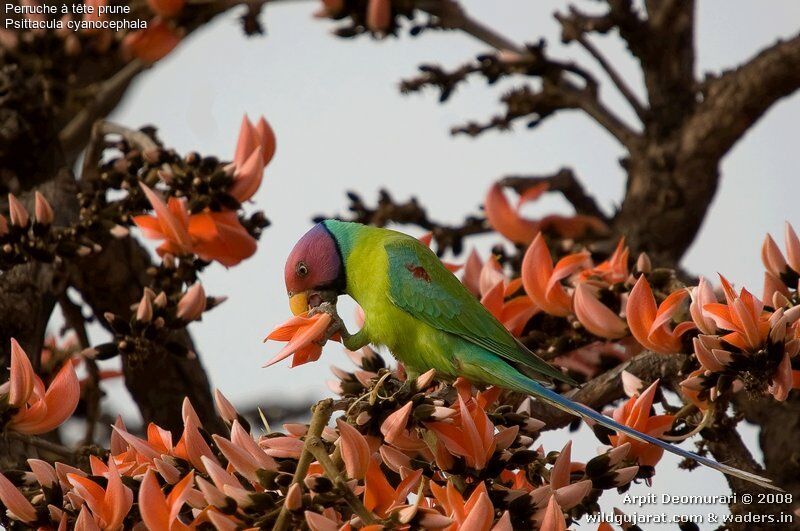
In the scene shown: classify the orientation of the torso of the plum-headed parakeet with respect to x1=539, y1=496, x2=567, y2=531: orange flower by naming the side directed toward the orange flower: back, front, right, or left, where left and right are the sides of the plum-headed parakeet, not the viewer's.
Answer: left

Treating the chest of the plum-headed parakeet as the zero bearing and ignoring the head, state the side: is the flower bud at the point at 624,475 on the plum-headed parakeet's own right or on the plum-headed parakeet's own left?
on the plum-headed parakeet's own left

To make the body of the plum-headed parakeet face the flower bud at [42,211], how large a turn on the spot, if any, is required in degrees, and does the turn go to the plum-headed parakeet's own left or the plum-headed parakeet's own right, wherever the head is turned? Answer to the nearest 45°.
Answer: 0° — it already faces it

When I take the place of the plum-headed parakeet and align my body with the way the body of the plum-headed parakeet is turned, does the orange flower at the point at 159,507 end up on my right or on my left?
on my left

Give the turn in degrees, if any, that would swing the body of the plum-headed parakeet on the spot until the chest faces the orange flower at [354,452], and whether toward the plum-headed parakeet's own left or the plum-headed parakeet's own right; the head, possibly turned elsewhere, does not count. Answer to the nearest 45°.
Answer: approximately 90° to the plum-headed parakeet's own left

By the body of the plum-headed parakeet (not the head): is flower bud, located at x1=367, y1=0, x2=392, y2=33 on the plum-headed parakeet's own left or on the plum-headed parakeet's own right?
on the plum-headed parakeet's own right

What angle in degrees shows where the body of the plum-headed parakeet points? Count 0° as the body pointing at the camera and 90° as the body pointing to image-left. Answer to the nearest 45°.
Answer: approximately 90°

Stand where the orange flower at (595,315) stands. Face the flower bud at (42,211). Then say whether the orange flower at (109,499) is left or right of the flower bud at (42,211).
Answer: left

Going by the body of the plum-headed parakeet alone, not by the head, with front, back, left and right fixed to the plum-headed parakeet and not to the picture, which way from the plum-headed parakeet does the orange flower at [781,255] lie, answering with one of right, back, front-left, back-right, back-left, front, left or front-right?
back

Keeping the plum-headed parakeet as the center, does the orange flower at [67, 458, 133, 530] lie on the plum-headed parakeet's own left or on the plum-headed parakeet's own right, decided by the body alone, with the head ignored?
on the plum-headed parakeet's own left

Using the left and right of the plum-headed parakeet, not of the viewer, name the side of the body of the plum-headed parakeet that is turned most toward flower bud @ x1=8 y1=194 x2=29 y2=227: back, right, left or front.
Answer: front
